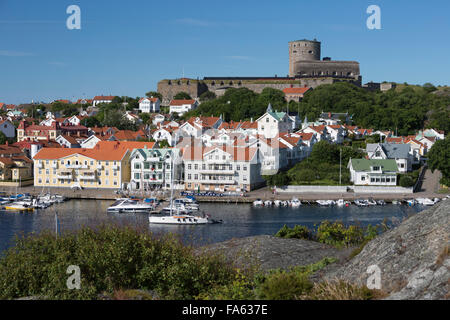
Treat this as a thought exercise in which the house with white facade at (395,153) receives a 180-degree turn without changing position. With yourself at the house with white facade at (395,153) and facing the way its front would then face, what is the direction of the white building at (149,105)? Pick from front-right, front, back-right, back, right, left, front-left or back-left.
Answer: front-left

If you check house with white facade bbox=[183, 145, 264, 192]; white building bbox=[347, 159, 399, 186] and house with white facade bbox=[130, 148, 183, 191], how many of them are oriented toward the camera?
3

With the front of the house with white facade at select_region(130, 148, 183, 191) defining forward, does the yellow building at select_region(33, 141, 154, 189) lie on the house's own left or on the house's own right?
on the house's own right

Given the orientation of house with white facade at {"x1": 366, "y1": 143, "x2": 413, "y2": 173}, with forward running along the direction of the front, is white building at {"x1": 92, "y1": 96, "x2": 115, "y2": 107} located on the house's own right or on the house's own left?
on the house's own right

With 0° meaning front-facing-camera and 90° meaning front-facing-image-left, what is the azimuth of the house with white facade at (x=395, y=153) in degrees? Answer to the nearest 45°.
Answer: approximately 0°

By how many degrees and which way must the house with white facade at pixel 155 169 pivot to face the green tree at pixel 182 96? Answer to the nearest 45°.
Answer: approximately 180°

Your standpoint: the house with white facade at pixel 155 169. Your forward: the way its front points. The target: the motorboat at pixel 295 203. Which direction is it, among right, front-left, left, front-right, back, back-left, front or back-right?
front-left

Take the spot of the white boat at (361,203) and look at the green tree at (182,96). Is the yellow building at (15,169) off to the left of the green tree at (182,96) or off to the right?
left

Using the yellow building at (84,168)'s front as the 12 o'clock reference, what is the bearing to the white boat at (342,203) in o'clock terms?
The white boat is roughly at 10 o'clock from the yellow building.

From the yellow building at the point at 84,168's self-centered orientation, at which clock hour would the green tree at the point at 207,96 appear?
The green tree is roughly at 7 o'clock from the yellow building.

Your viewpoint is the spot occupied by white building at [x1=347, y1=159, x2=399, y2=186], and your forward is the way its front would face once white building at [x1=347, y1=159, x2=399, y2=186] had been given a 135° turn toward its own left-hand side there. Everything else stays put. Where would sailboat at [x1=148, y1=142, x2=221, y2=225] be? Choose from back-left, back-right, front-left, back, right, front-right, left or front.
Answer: back

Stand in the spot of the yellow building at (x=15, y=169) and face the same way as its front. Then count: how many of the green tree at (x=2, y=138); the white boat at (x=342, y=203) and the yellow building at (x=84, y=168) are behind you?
1

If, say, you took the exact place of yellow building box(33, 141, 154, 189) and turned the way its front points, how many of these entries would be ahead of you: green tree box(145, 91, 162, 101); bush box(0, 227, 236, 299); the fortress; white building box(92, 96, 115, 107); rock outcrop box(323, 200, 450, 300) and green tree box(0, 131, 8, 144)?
2
